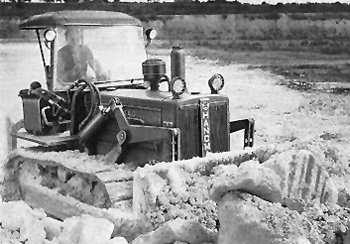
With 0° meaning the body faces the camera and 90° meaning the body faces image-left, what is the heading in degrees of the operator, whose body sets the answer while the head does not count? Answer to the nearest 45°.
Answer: approximately 315°

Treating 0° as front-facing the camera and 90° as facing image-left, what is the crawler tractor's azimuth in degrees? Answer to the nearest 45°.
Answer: approximately 315°
